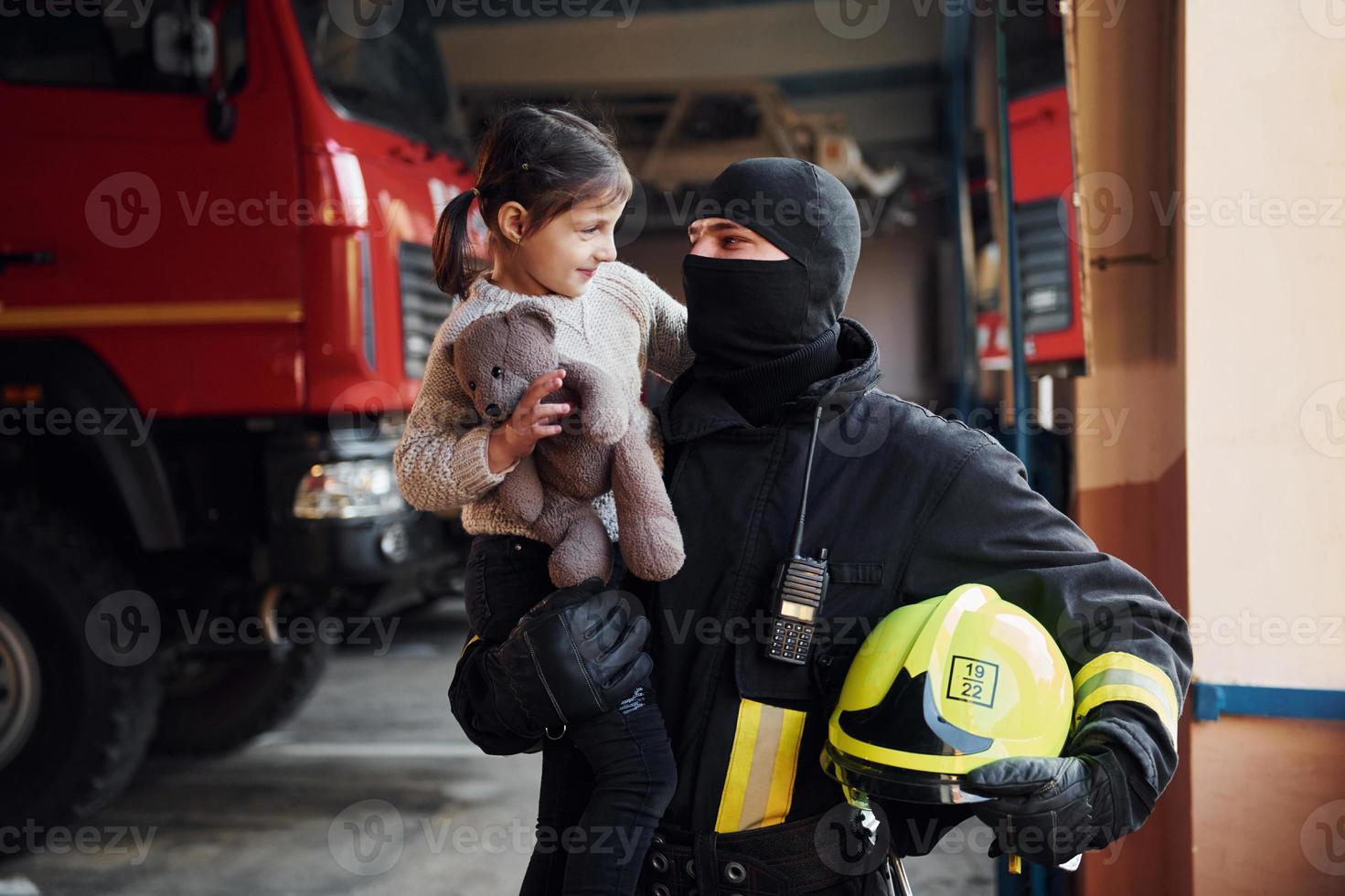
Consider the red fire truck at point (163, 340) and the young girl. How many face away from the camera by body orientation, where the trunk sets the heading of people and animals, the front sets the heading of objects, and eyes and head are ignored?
0

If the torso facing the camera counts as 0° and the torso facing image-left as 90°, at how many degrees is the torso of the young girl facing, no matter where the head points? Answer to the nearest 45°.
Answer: approximately 315°

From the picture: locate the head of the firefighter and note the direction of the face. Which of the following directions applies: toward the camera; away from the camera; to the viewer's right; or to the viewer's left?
to the viewer's left

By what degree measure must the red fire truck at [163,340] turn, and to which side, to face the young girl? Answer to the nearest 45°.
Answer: approximately 45° to its right

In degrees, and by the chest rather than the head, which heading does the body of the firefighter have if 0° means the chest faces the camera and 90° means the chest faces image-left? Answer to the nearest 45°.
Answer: approximately 45°

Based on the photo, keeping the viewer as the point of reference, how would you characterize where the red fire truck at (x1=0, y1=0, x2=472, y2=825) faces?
facing the viewer and to the right of the viewer

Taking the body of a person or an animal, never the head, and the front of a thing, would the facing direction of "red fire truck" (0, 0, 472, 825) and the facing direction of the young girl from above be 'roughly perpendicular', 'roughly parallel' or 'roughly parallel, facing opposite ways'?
roughly parallel

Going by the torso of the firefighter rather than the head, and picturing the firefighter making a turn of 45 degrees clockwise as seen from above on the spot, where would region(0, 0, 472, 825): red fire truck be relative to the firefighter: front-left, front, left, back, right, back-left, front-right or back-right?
front-right
